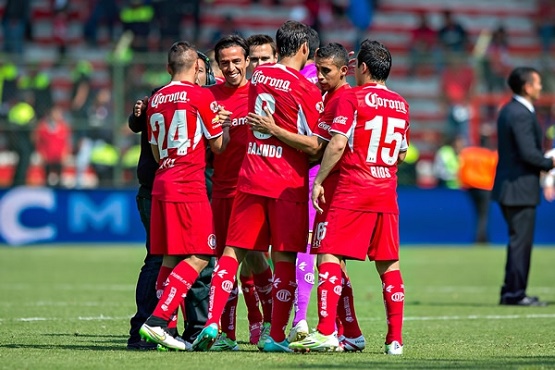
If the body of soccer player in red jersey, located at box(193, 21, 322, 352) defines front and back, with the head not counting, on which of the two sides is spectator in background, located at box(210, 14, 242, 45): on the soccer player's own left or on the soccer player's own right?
on the soccer player's own left

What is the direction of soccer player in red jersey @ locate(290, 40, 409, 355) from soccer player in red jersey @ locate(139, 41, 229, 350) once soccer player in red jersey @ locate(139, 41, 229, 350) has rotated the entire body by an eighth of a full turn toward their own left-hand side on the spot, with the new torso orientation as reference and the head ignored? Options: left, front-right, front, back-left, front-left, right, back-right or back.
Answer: right

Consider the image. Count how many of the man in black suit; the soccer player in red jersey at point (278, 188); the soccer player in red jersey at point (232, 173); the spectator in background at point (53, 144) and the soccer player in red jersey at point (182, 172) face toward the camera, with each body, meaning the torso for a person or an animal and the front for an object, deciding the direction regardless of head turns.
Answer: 2

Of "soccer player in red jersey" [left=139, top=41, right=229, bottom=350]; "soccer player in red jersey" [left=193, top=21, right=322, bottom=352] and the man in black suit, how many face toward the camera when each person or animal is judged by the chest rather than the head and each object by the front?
0

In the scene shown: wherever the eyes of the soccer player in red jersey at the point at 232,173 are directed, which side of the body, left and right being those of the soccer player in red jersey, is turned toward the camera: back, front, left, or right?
front

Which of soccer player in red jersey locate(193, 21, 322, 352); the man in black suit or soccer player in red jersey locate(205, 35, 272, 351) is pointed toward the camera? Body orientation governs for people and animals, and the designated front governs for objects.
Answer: soccer player in red jersey locate(205, 35, 272, 351)

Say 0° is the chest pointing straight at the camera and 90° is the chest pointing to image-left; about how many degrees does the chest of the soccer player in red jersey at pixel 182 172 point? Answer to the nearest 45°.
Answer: approximately 225°

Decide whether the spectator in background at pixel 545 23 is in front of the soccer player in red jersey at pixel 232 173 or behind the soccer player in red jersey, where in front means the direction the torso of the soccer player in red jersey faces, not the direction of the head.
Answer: behind

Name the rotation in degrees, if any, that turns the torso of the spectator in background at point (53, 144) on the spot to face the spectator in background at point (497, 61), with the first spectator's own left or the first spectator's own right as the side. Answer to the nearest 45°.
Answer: approximately 90° to the first spectator's own left

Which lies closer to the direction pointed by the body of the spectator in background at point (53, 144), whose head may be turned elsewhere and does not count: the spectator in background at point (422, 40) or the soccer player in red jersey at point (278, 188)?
the soccer player in red jersey

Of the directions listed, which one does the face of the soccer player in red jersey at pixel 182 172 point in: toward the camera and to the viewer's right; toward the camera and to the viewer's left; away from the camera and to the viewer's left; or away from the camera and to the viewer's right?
away from the camera and to the viewer's right

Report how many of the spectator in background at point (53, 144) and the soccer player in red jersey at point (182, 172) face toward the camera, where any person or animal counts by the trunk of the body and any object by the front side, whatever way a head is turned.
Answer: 1
